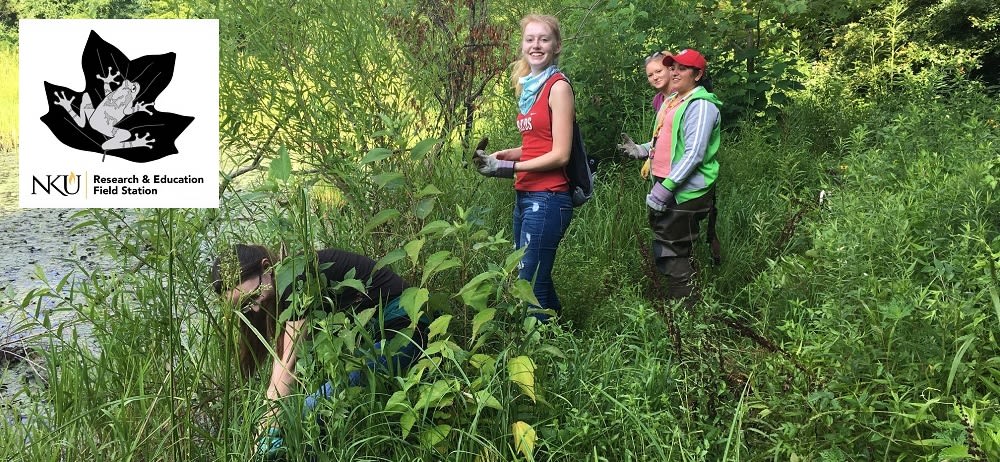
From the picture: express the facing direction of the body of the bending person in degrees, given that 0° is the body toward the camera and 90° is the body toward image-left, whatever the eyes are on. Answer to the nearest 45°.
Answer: approximately 90°

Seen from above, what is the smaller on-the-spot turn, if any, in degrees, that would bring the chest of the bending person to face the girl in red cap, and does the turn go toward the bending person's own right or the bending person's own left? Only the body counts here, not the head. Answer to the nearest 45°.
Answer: approximately 135° to the bending person's own right
